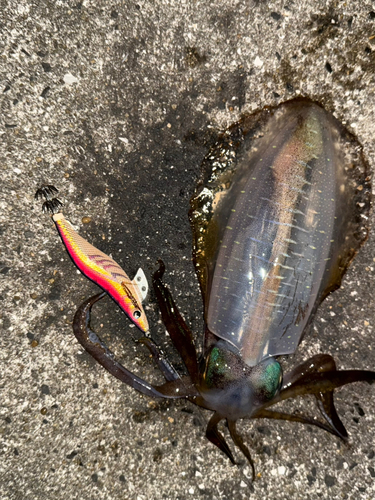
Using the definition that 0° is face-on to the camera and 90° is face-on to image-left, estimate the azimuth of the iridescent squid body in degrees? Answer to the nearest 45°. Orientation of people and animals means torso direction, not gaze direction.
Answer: approximately 0°
